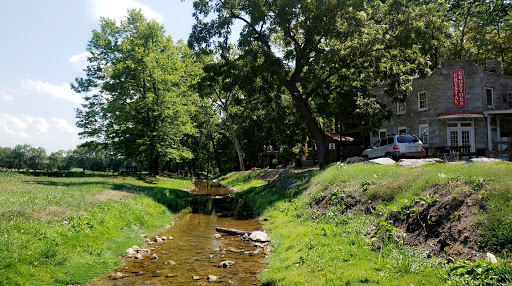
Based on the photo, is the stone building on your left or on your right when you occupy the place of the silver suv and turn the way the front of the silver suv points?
on your right

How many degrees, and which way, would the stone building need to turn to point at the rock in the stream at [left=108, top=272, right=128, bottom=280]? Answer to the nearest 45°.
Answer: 0° — it already faces it

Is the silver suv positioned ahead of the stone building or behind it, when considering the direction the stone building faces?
ahead

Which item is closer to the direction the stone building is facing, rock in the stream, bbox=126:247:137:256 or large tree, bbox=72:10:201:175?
the rock in the stream

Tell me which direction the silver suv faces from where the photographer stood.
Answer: facing away from the viewer and to the left of the viewer

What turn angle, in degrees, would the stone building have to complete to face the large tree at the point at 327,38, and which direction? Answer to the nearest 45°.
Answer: approximately 45° to its right

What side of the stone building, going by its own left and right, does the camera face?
front

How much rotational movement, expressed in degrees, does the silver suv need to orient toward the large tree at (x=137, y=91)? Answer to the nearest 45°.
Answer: approximately 45° to its left

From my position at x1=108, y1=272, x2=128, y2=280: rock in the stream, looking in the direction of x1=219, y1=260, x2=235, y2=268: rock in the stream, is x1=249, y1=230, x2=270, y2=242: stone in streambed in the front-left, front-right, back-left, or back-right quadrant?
front-left

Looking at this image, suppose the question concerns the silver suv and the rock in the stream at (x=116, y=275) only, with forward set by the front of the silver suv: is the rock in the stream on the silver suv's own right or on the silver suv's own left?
on the silver suv's own left

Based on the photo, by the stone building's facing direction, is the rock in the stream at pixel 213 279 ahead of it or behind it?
ahead

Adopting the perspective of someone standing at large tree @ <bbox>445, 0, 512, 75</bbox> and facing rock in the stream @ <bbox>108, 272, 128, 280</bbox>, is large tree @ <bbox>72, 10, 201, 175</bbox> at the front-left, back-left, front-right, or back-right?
front-right

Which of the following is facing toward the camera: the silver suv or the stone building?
the stone building

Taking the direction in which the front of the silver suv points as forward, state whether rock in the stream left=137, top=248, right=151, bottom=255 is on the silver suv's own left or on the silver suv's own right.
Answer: on the silver suv's own left

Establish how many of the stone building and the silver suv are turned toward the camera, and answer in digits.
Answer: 1
